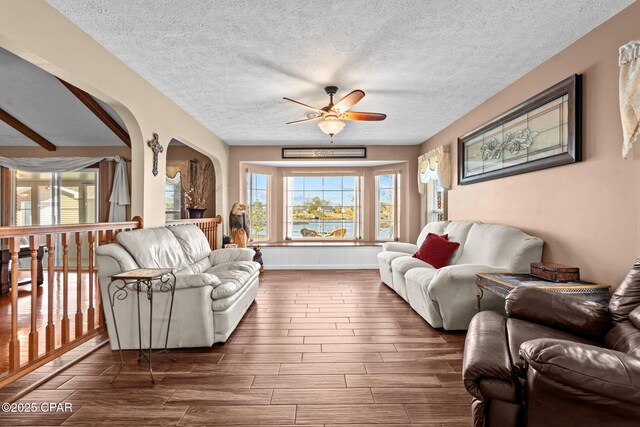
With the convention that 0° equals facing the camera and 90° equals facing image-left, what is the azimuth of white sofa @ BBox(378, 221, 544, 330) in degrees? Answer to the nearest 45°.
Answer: approximately 45°

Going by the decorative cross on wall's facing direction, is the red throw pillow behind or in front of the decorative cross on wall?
in front

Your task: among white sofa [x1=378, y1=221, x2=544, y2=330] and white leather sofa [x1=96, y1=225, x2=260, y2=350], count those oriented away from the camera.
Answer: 0

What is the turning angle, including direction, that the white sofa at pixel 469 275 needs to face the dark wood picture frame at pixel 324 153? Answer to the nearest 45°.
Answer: approximately 90° to its right

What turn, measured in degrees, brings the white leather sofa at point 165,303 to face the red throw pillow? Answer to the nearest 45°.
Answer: approximately 45° to its left

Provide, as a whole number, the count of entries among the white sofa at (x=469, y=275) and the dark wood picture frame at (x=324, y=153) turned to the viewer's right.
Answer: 0

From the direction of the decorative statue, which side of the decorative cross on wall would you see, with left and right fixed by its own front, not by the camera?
left

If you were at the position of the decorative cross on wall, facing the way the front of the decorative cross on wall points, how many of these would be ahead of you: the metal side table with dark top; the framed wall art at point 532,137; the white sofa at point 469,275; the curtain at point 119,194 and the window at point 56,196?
3

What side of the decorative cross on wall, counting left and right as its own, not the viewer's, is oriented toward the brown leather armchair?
front

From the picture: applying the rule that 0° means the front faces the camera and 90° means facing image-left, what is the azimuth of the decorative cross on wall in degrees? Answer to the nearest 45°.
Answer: approximately 315°

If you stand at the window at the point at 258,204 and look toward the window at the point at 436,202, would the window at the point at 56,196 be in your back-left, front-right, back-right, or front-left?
back-right

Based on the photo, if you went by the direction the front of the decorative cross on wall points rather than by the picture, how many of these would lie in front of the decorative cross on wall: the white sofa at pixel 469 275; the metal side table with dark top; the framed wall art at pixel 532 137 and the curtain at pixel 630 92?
4
